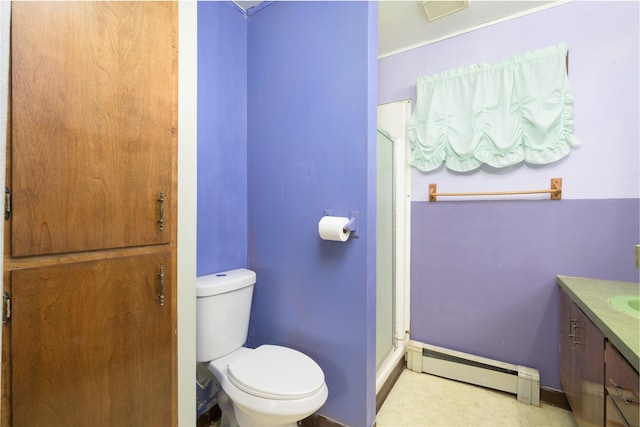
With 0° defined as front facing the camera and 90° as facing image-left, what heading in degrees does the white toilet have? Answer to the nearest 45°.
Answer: approximately 315°

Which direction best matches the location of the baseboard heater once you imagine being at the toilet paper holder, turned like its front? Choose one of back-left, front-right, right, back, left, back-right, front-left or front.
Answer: back

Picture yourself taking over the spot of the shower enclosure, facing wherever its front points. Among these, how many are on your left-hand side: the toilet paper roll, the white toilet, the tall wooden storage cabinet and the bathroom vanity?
0

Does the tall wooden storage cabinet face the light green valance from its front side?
no

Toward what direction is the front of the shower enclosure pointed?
to the viewer's right

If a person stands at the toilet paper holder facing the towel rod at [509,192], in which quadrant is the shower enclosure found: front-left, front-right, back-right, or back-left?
front-left

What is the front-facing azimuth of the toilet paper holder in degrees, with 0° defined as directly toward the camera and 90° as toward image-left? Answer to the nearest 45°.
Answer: approximately 45°

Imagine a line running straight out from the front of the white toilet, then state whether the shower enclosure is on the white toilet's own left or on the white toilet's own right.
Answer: on the white toilet's own left

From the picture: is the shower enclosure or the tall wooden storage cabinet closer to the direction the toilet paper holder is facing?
the tall wooden storage cabinet

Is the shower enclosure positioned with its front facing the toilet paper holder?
no
